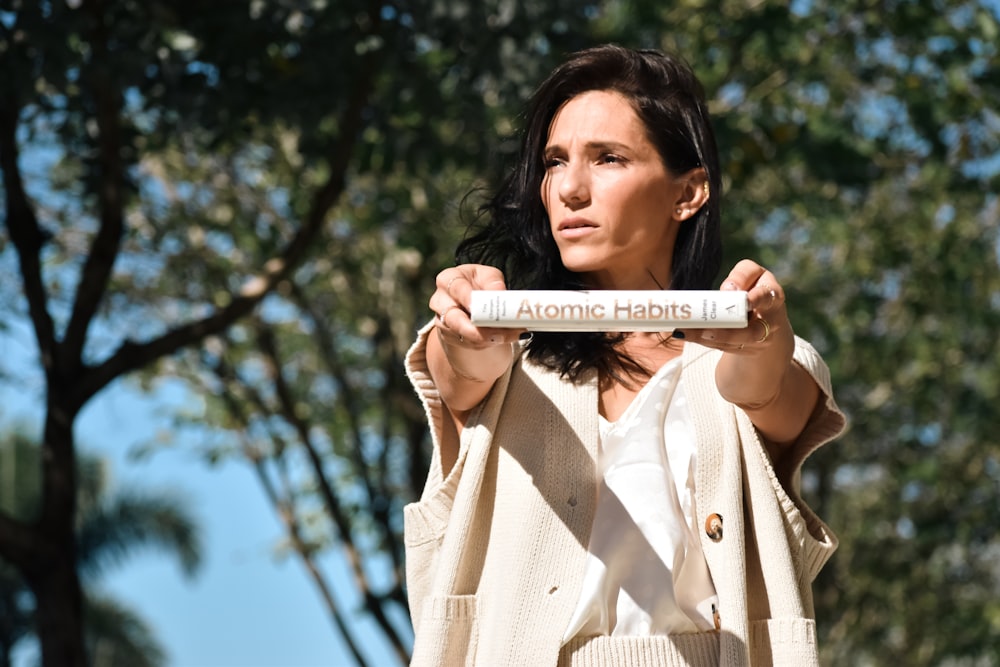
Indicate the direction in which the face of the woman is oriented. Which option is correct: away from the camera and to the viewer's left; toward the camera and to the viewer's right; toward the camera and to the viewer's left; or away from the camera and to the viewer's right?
toward the camera and to the viewer's left

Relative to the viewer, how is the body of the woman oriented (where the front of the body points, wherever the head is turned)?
toward the camera

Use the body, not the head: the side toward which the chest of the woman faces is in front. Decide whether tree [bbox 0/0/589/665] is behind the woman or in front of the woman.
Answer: behind
